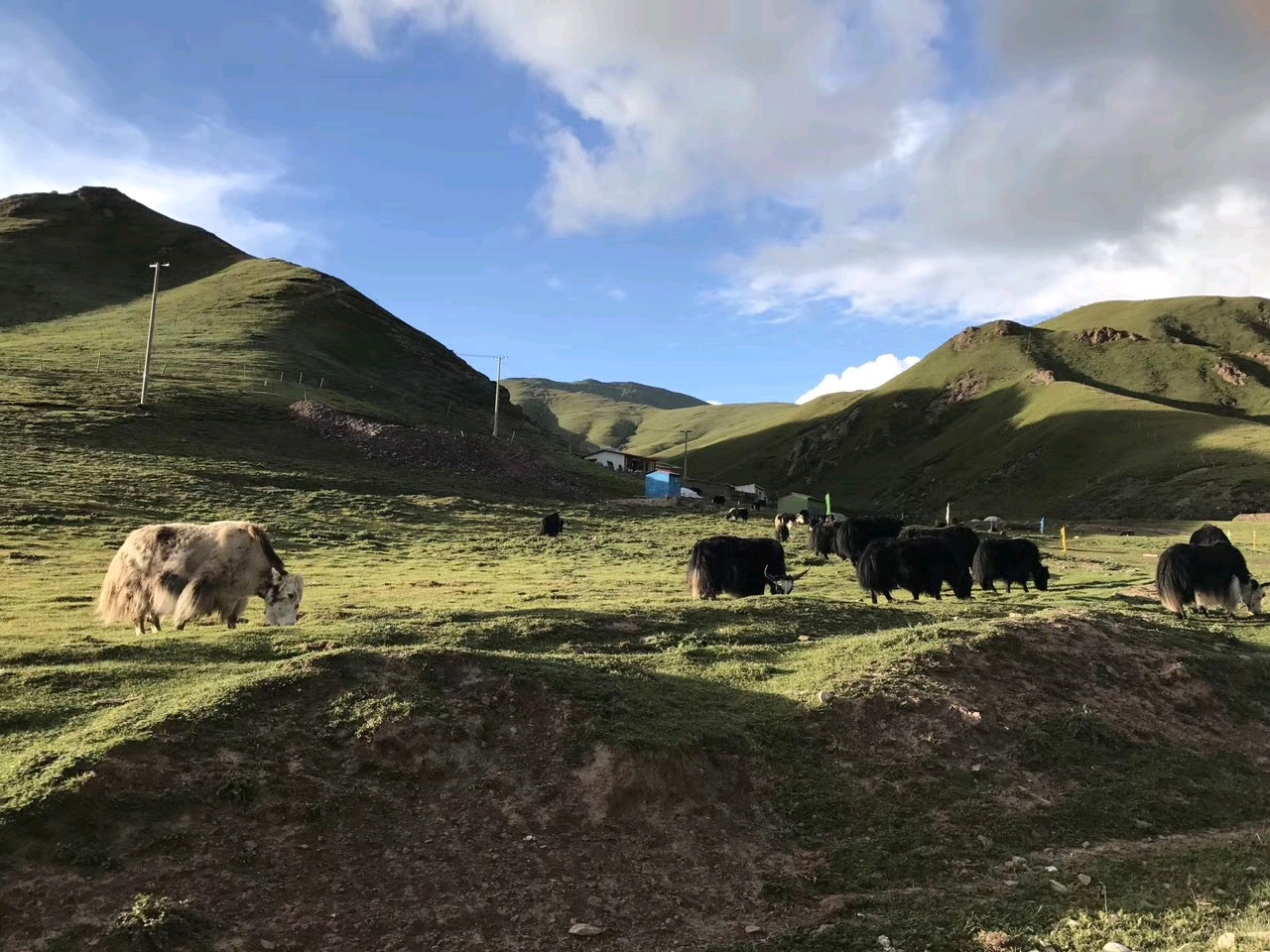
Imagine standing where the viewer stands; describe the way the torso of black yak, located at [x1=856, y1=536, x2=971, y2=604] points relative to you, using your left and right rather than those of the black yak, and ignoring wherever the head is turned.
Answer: facing to the right of the viewer

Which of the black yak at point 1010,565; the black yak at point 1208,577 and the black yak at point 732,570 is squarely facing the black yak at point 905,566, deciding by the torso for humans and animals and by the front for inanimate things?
the black yak at point 732,570

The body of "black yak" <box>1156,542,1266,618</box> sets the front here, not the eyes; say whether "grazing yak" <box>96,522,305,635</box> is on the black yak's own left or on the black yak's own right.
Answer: on the black yak's own right

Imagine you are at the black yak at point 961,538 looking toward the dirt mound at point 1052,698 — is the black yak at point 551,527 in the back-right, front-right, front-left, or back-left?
back-right

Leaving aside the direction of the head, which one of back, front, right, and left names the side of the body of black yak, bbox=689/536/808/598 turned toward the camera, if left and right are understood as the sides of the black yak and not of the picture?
right

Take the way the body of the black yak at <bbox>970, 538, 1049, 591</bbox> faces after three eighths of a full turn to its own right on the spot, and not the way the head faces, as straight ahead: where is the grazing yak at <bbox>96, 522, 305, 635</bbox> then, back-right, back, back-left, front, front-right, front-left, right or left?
front

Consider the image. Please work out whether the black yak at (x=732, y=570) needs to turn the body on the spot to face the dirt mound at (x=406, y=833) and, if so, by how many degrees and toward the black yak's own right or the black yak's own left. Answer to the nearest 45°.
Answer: approximately 90° to the black yak's own right

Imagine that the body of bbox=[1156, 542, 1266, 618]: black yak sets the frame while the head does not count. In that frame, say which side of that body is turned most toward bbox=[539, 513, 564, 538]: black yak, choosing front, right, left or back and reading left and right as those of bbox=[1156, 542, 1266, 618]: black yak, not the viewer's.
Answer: left

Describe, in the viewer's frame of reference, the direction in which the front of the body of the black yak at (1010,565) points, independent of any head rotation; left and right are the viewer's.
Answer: facing to the right of the viewer

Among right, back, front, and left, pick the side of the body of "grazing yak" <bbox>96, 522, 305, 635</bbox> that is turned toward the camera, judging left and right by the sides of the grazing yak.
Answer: right

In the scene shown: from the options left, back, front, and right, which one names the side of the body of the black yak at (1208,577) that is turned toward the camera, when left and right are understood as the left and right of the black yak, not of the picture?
right
